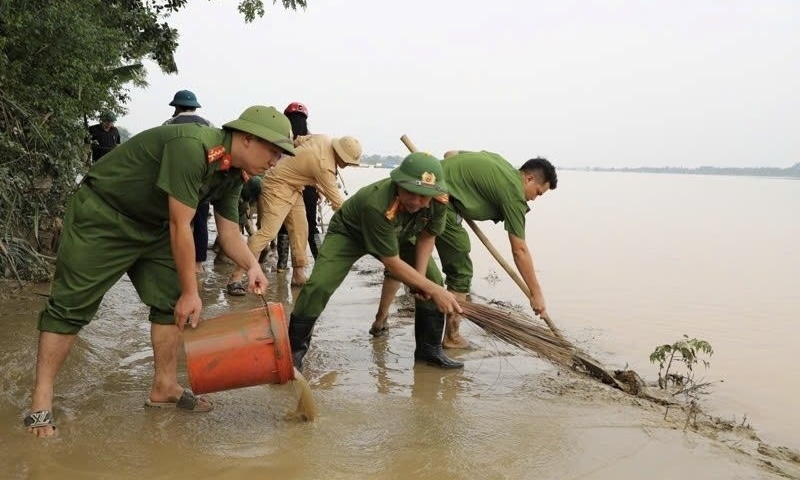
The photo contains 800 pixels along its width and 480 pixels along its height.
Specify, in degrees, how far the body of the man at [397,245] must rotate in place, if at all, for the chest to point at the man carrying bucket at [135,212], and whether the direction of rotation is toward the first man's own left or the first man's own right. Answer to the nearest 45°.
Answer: approximately 90° to the first man's own right

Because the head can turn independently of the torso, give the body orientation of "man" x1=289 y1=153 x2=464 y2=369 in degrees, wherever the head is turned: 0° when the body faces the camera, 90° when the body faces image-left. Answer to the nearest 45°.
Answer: approximately 315°

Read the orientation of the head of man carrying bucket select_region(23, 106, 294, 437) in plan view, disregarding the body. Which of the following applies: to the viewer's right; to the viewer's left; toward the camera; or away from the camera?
to the viewer's right

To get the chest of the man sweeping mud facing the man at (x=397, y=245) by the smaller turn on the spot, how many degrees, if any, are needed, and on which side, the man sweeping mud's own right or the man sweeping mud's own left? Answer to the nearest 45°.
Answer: approximately 135° to the man sweeping mud's own right

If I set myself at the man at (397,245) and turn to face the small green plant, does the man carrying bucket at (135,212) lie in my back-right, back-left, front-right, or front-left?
back-right

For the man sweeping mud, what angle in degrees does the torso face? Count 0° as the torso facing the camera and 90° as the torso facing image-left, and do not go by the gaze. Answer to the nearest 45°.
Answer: approximately 270°

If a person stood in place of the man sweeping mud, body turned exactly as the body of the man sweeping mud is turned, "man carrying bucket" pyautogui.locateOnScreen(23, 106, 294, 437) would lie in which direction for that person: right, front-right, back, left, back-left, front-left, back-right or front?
back-right

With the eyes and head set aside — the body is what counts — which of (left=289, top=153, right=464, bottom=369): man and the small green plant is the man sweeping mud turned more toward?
the small green plant

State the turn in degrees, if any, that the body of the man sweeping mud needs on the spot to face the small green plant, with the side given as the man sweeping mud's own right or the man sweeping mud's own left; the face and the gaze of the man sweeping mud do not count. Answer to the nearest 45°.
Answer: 0° — they already face it

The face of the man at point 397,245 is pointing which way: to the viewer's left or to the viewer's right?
to the viewer's right

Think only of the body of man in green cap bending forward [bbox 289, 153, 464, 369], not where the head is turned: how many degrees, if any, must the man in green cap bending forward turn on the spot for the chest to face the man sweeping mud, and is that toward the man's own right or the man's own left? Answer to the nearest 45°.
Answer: approximately 90° to the man's own left

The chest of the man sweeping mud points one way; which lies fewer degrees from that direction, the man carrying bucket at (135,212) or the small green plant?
the small green plant
